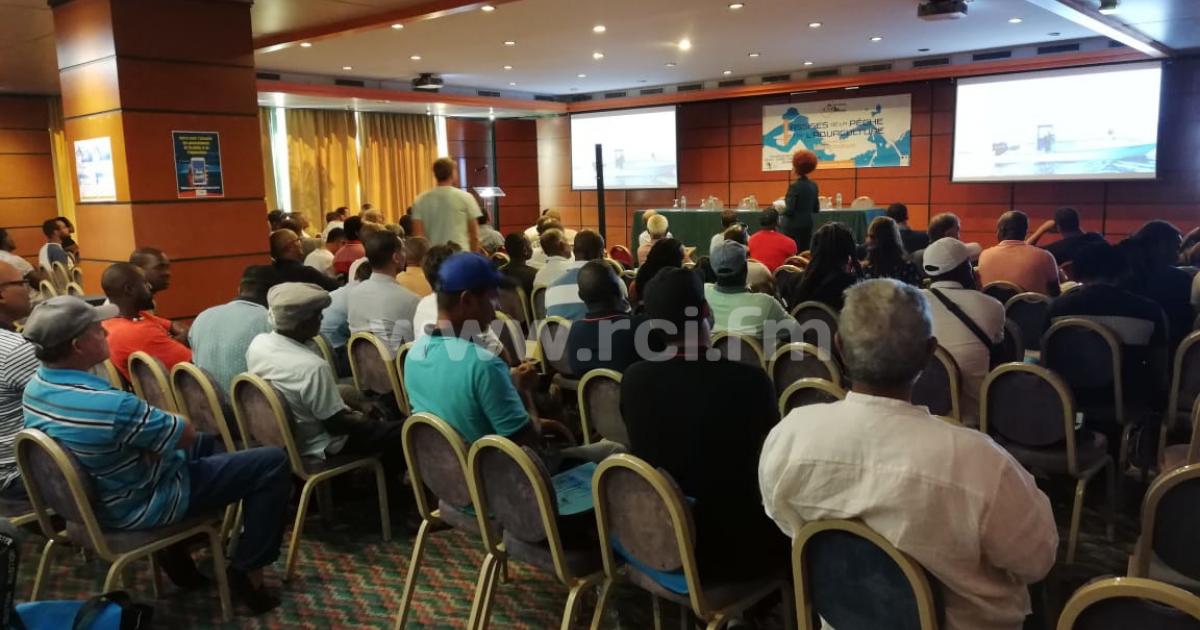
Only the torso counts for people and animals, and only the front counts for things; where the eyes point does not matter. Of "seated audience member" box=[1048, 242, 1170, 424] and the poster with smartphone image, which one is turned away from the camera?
the seated audience member

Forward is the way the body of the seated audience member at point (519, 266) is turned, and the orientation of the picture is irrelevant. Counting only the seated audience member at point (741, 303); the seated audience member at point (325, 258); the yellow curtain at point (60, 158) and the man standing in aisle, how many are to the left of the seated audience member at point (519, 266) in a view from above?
3

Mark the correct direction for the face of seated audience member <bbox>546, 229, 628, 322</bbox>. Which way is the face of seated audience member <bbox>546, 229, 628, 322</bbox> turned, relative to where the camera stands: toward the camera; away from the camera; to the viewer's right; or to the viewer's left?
away from the camera

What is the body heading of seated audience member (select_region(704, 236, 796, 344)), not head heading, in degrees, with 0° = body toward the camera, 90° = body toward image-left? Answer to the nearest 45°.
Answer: approximately 180°

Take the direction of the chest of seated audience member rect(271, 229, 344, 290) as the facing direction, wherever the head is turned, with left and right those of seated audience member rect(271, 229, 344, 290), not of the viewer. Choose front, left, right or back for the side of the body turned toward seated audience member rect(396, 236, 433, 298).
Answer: right

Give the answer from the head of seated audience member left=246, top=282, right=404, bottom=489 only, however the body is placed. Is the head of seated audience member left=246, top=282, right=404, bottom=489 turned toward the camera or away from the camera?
away from the camera

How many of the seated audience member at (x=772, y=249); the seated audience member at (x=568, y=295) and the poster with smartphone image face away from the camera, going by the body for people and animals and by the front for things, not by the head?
2

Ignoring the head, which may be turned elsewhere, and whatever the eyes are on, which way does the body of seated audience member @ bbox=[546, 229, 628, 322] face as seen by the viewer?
away from the camera

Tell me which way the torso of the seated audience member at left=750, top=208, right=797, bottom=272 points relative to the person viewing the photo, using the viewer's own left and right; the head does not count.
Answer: facing away from the viewer

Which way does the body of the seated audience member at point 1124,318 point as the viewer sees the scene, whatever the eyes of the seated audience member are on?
away from the camera

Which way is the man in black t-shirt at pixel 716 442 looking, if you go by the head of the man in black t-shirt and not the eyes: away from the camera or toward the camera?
away from the camera

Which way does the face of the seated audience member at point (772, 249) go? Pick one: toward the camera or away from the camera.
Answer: away from the camera

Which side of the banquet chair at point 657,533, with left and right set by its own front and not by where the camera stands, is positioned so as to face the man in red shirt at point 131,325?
left

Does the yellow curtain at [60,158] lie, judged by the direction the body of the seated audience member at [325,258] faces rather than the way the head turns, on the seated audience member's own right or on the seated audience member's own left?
on the seated audience member's own left

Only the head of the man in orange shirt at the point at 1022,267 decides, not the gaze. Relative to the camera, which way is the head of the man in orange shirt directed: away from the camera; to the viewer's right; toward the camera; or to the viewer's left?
away from the camera
